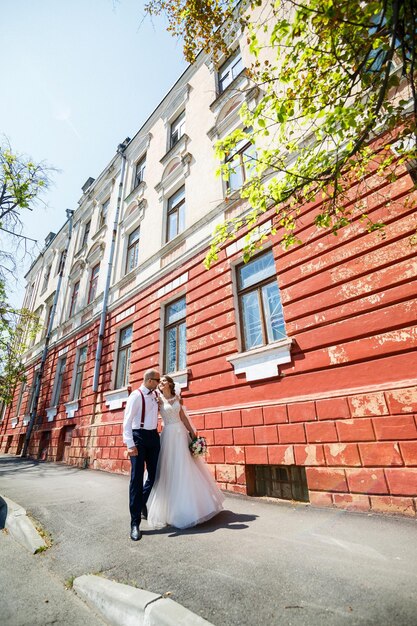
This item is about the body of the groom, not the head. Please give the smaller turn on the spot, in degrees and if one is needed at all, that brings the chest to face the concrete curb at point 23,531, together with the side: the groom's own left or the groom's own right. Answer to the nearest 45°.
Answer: approximately 135° to the groom's own right

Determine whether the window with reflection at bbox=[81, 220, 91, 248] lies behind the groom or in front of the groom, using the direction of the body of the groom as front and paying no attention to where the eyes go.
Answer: behind

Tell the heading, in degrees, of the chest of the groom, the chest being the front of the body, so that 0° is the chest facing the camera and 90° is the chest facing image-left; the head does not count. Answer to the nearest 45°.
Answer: approximately 315°

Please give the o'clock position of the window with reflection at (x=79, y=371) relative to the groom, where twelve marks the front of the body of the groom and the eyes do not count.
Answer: The window with reflection is roughly at 7 o'clock from the groom.

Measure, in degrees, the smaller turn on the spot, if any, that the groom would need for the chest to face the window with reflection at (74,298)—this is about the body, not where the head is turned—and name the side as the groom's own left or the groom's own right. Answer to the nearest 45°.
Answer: approximately 135° to the groom's own left

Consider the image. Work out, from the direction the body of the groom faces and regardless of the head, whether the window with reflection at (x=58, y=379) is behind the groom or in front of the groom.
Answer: behind
